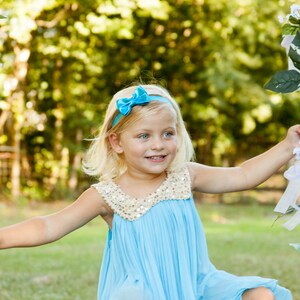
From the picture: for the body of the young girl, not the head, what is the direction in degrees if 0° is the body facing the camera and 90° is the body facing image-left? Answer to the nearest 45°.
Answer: approximately 0°
